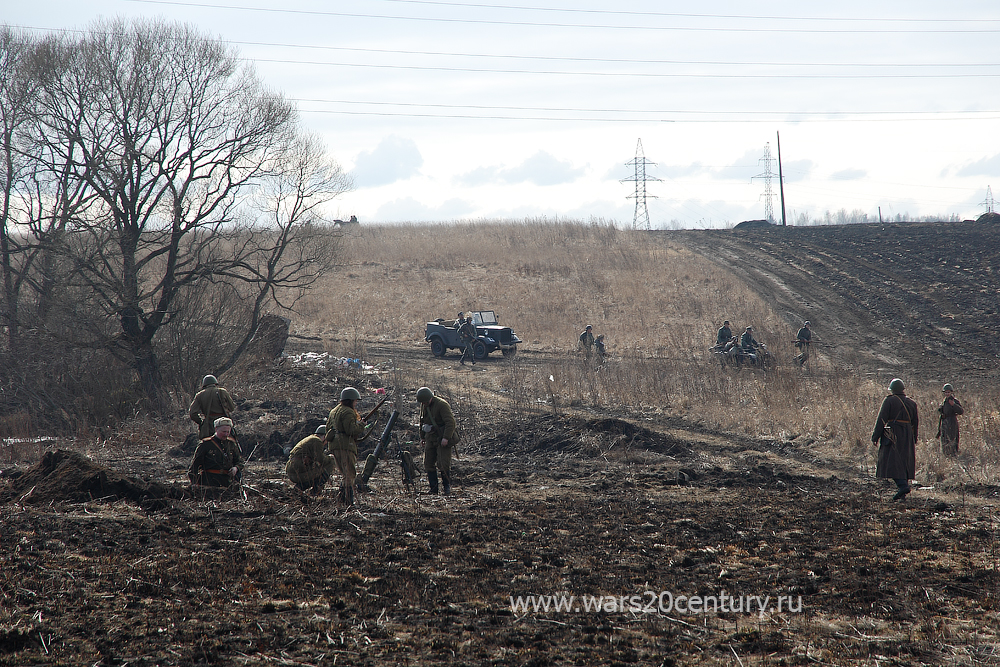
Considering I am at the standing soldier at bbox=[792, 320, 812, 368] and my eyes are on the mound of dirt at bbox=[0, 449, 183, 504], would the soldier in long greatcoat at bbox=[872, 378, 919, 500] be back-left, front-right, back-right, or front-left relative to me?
front-left

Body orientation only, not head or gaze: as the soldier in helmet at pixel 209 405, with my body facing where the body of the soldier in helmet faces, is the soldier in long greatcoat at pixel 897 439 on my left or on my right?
on my right

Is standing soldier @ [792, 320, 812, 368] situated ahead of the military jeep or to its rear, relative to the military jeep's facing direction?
ahead

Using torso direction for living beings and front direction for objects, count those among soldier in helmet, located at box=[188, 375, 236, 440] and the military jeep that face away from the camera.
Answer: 1

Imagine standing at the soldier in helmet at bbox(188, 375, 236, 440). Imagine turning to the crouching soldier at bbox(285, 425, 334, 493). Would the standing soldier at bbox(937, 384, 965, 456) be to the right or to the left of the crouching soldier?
left

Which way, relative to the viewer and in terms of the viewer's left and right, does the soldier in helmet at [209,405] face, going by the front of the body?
facing away from the viewer

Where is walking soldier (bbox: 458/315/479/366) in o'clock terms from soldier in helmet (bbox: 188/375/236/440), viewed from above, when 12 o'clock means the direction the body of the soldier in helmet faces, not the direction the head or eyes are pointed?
The walking soldier is roughly at 1 o'clock from the soldier in helmet.

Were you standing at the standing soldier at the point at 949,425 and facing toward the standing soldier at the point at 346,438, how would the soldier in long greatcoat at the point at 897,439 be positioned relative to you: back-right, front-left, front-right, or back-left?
front-left

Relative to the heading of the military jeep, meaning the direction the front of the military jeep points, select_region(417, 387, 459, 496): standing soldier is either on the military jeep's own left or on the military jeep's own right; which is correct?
on the military jeep's own right

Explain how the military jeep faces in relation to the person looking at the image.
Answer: facing the viewer and to the right of the viewer
